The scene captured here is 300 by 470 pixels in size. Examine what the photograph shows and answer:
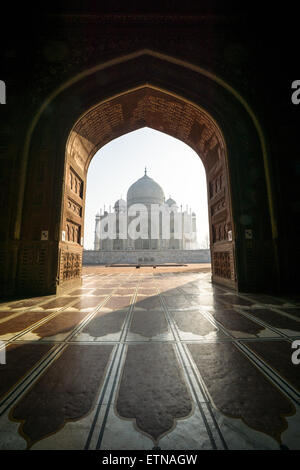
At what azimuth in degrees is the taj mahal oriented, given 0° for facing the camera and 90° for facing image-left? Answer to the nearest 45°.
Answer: approximately 0°
